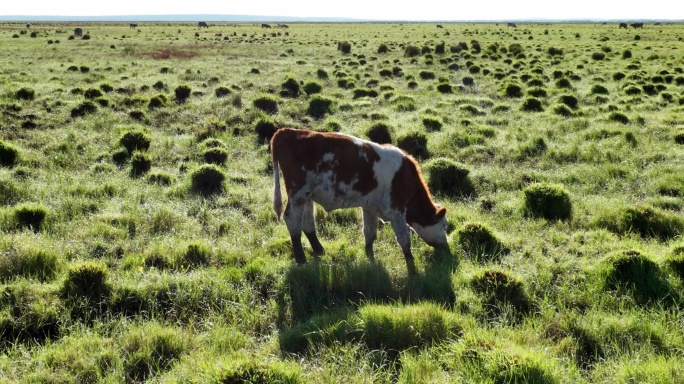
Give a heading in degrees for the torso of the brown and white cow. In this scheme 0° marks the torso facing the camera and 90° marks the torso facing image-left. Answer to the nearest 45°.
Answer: approximately 270°

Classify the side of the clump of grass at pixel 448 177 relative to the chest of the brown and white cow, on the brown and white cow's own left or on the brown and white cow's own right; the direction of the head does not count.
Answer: on the brown and white cow's own left

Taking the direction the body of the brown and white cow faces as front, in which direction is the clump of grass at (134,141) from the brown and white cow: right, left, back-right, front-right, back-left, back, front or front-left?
back-left

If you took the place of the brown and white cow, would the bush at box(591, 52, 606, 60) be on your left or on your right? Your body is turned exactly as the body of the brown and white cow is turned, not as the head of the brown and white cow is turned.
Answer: on your left

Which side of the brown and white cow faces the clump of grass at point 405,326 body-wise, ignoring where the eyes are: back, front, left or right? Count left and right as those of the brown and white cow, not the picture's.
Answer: right

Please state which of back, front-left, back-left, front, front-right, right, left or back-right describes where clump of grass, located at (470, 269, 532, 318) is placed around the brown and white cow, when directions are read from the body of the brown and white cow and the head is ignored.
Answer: front-right

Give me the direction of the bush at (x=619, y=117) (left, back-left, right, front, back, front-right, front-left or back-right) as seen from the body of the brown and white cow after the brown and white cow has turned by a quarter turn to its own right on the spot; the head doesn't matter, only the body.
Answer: back-left

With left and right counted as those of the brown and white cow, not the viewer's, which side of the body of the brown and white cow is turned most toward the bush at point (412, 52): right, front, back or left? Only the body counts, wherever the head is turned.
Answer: left
